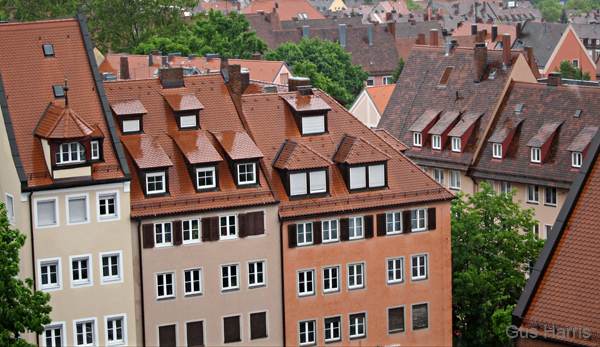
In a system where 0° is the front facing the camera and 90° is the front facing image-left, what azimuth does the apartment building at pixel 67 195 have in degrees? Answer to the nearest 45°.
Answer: approximately 0°

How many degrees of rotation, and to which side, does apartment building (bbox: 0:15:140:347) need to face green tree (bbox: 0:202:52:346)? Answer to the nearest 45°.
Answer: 0° — it already faces it
